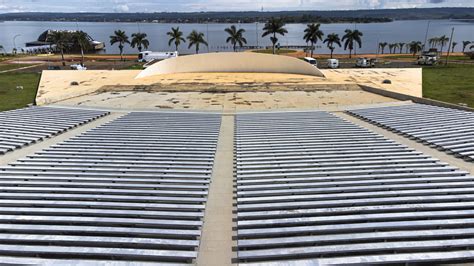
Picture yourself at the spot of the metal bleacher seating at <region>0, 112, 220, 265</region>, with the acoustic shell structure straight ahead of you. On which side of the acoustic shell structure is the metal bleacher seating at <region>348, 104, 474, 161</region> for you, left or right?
right

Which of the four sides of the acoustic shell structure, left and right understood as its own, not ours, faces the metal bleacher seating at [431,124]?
front

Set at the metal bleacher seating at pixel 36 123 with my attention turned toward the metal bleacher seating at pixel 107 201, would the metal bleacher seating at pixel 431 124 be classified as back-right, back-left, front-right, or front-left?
front-left

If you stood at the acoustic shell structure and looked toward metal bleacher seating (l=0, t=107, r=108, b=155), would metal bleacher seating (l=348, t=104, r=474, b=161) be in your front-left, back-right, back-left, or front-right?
front-left

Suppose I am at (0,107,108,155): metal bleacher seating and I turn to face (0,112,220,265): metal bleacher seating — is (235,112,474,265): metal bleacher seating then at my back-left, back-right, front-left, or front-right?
front-left

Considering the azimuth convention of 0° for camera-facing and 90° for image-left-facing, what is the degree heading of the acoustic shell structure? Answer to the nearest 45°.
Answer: approximately 0°

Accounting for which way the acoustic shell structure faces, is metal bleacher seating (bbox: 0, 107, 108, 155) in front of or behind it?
in front

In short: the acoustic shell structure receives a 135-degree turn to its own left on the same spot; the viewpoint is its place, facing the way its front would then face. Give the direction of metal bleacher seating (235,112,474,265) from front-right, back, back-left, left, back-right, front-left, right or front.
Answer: back-right

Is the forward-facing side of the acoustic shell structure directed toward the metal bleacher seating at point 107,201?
yes
